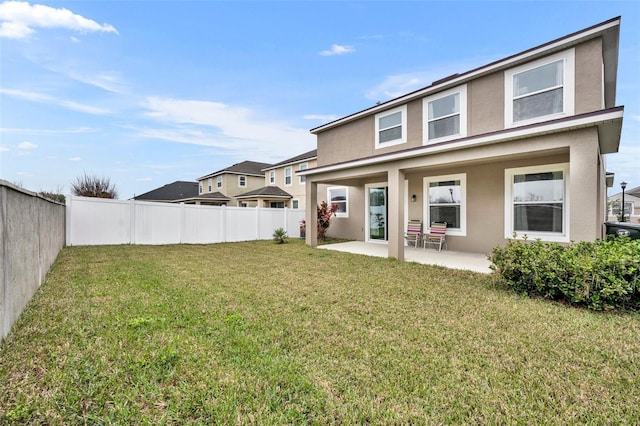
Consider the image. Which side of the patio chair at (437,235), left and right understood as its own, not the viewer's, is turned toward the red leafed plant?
right

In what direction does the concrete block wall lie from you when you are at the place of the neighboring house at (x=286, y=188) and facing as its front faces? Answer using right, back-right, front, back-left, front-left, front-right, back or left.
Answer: back-right

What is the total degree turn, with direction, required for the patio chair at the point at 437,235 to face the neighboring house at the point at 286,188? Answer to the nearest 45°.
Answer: approximately 90° to its right

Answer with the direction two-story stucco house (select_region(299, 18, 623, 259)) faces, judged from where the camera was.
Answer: facing away from the viewer and to the right of the viewer

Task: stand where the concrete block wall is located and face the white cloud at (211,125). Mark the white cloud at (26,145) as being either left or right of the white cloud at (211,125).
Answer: left

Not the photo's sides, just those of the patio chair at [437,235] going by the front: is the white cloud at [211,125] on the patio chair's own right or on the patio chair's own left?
on the patio chair's own right
